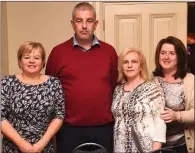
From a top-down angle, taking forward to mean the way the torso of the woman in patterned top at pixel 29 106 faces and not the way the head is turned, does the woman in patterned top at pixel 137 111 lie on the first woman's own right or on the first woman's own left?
on the first woman's own left

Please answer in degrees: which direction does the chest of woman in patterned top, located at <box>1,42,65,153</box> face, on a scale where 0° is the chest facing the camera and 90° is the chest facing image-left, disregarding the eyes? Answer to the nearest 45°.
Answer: approximately 0°

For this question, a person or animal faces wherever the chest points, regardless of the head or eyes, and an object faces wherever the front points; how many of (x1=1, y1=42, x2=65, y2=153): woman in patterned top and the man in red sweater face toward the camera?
2

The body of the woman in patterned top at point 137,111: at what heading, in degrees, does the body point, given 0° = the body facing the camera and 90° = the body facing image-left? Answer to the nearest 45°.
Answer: approximately 45°

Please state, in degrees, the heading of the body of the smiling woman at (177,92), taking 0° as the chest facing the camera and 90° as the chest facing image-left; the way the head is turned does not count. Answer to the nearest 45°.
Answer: approximately 45°

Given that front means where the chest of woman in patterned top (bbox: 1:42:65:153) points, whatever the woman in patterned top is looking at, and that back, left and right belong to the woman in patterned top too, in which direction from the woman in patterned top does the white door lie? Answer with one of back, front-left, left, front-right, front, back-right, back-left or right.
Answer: back-left
